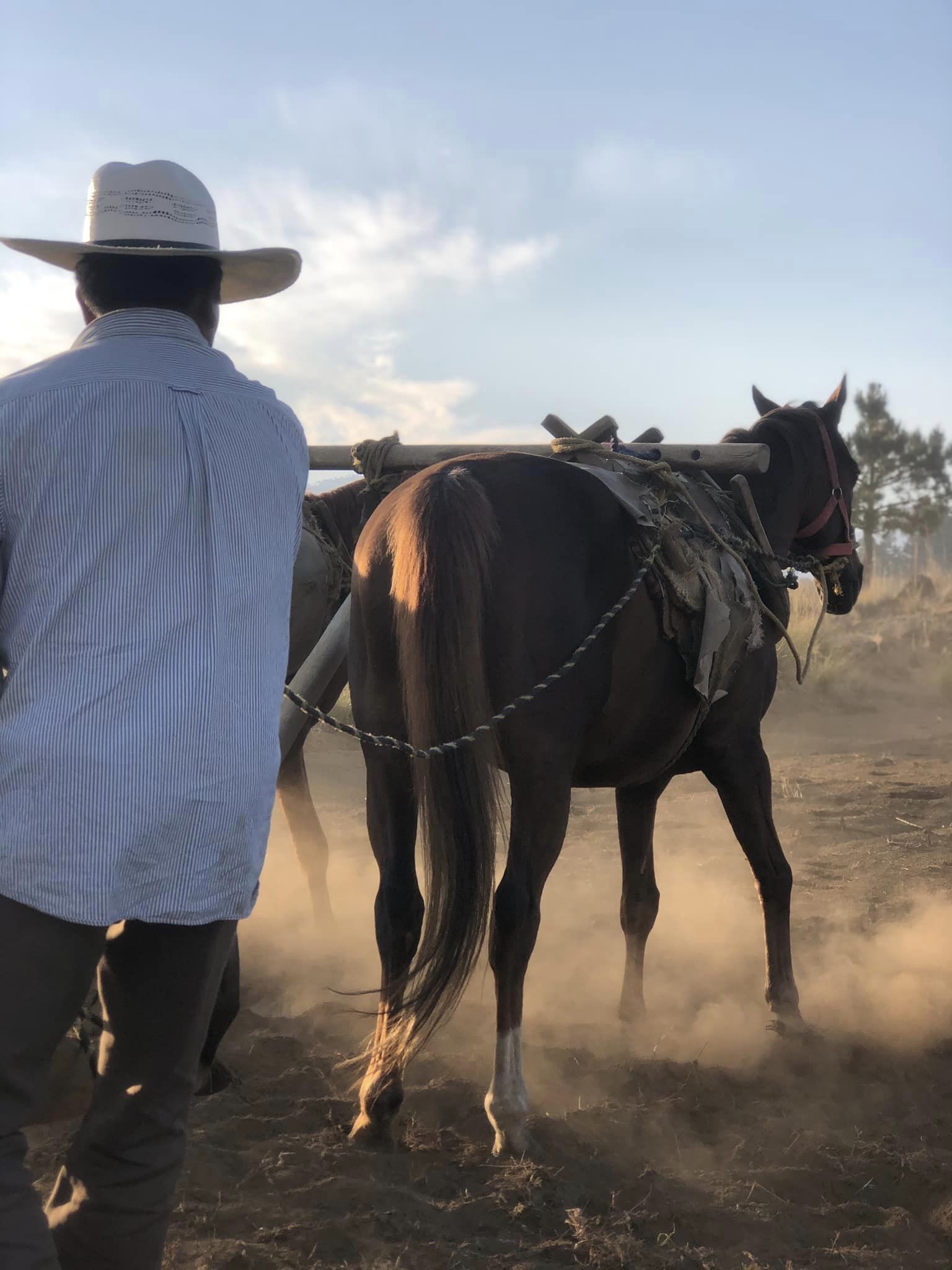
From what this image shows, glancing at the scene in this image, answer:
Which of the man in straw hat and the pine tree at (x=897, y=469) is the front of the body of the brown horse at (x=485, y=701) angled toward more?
the pine tree

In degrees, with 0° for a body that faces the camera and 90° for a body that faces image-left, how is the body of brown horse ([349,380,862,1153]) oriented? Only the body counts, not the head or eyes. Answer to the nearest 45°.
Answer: approximately 225°

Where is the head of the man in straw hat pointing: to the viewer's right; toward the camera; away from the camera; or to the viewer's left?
away from the camera

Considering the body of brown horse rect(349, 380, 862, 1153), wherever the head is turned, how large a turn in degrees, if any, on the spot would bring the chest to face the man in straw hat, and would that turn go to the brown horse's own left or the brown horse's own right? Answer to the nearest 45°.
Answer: approximately 135° to the brown horse's own right

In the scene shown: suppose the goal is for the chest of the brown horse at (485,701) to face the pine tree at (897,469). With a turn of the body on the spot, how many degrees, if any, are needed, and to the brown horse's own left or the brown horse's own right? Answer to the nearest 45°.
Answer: approximately 45° to the brown horse's own left
